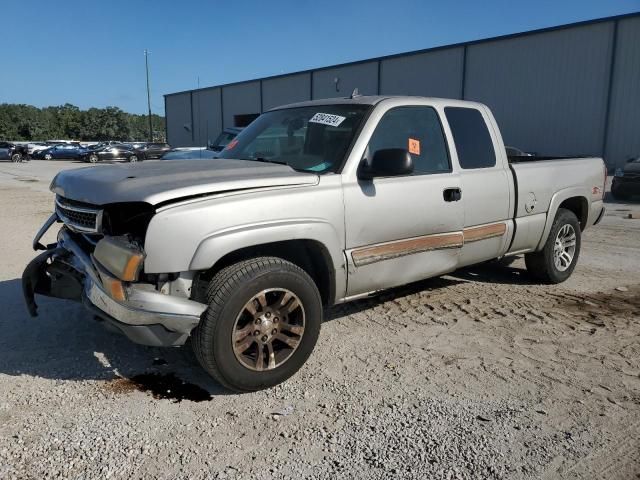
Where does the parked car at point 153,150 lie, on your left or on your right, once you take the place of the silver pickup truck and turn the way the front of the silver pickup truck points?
on your right

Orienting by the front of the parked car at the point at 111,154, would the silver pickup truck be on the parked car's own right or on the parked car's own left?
on the parked car's own left

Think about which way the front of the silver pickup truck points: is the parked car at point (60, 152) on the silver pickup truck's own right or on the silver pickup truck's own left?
on the silver pickup truck's own right

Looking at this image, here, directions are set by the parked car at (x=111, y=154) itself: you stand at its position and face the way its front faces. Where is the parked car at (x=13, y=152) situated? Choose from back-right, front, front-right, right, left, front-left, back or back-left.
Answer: front-right

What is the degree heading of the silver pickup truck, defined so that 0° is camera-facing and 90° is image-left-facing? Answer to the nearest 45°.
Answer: approximately 45°

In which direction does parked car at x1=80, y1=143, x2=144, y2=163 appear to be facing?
to the viewer's left

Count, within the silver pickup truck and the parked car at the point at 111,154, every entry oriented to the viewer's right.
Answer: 0

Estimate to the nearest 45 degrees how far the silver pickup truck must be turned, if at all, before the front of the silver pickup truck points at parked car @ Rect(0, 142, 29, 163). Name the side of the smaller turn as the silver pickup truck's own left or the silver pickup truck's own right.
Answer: approximately 90° to the silver pickup truck's own right

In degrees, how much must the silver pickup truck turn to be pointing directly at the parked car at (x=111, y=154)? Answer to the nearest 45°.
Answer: approximately 135° to its right

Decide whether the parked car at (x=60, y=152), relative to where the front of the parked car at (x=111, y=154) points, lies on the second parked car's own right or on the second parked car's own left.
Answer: on the second parked car's own right

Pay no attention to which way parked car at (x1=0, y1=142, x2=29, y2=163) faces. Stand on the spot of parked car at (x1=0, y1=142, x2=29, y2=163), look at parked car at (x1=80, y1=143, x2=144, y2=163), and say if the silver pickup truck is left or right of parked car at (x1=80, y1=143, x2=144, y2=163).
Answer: right

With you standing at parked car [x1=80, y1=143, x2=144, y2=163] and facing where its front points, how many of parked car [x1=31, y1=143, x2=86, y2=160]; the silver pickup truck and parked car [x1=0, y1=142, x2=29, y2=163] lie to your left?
1
